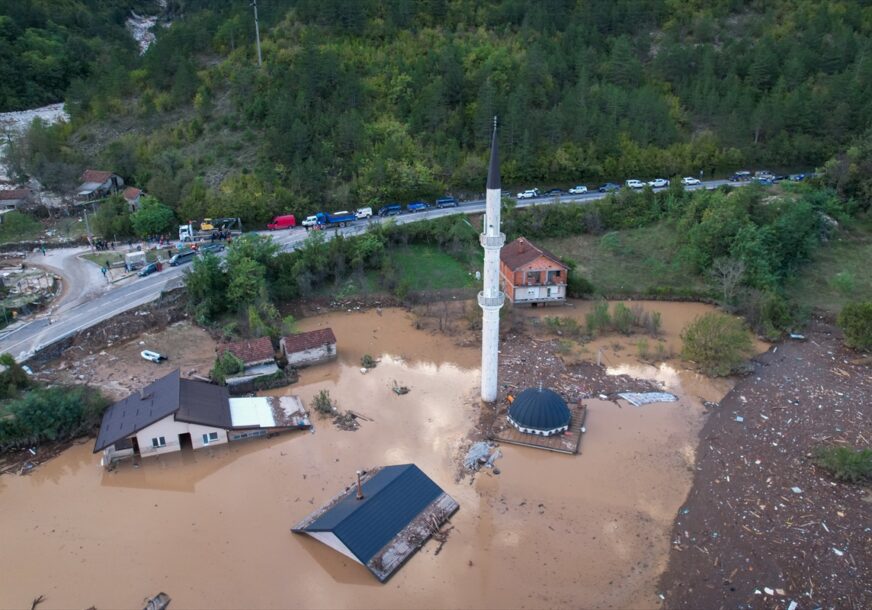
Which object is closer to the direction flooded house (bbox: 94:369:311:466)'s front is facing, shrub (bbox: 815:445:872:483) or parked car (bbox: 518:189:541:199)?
the shrub

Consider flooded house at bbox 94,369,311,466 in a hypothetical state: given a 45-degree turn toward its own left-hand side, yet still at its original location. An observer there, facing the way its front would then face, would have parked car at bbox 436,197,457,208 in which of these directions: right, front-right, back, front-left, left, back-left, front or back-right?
left

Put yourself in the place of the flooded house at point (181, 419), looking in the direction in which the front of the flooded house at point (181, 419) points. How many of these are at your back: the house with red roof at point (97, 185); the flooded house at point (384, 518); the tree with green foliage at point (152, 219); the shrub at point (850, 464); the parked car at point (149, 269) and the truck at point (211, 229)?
4

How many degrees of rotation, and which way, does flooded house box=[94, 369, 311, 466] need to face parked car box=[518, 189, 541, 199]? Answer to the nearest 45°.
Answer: approximately 135° to its left

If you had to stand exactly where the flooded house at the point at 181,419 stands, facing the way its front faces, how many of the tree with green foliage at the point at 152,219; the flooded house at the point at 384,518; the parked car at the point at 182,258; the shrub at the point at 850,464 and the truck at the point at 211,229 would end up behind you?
3

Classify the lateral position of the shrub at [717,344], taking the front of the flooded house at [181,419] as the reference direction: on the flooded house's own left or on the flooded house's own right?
on the flooded house's own left

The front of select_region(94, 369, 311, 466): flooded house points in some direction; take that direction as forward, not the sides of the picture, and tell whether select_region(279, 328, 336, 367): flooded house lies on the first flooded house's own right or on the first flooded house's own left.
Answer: on the first flooded house's own left

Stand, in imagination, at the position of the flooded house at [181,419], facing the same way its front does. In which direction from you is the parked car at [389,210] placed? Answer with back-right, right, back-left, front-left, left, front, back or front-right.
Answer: back-left

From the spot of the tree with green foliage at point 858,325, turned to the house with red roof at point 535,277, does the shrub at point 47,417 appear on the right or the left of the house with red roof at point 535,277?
left

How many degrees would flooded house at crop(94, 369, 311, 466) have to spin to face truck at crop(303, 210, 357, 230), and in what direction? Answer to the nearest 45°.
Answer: approximately 135° to its left

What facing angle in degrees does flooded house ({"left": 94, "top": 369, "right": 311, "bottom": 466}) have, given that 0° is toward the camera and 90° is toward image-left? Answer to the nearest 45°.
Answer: approximately 0°

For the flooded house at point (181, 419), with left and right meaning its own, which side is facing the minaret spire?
left

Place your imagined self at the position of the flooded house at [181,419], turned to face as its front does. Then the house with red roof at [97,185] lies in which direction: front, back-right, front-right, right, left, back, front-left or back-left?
back

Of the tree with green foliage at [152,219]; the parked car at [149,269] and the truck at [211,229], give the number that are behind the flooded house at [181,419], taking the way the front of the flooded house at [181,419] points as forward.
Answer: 3

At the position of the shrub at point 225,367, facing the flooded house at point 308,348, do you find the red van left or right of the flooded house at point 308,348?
left

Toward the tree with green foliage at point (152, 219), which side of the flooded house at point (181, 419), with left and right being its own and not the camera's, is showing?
back

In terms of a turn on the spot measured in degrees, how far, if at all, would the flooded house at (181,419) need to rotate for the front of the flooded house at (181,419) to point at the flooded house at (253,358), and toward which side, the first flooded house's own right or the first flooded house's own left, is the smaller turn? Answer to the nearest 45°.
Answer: approximately 135° to the first flooded house's own left

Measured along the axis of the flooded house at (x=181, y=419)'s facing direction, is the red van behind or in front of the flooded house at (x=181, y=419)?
behind

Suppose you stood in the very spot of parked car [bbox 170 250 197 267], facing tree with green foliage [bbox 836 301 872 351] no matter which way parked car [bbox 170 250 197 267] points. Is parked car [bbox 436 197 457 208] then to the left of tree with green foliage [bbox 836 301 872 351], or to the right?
left

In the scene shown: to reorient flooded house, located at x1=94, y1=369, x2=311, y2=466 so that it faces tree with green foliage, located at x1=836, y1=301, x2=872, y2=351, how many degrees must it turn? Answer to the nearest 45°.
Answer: approximately 90° to its left
